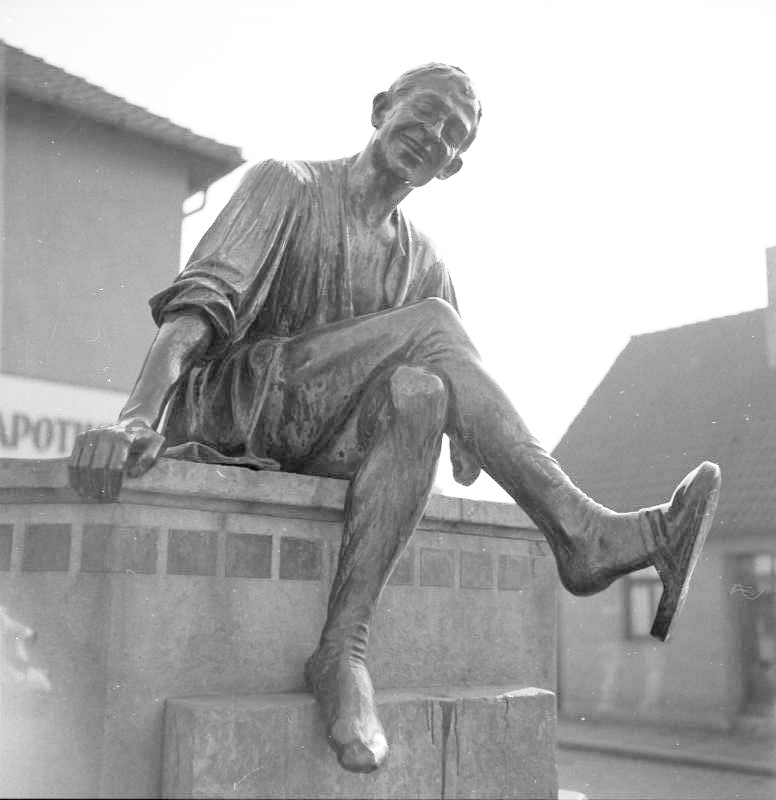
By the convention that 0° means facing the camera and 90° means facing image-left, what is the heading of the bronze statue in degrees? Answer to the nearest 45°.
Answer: approximately 315°
